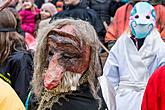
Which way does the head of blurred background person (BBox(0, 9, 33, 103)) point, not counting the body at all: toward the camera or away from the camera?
away from the camera

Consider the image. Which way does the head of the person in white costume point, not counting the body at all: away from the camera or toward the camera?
toward the camera

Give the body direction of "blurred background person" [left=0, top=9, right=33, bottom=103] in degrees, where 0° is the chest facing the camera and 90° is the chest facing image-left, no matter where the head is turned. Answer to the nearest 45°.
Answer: approximately 180°

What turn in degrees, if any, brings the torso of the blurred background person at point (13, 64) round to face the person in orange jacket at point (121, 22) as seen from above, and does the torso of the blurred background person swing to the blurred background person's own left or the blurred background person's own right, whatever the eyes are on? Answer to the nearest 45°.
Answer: approximately 45° to the blurred background person's own right

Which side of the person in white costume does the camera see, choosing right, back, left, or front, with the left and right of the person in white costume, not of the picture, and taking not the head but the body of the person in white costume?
front
